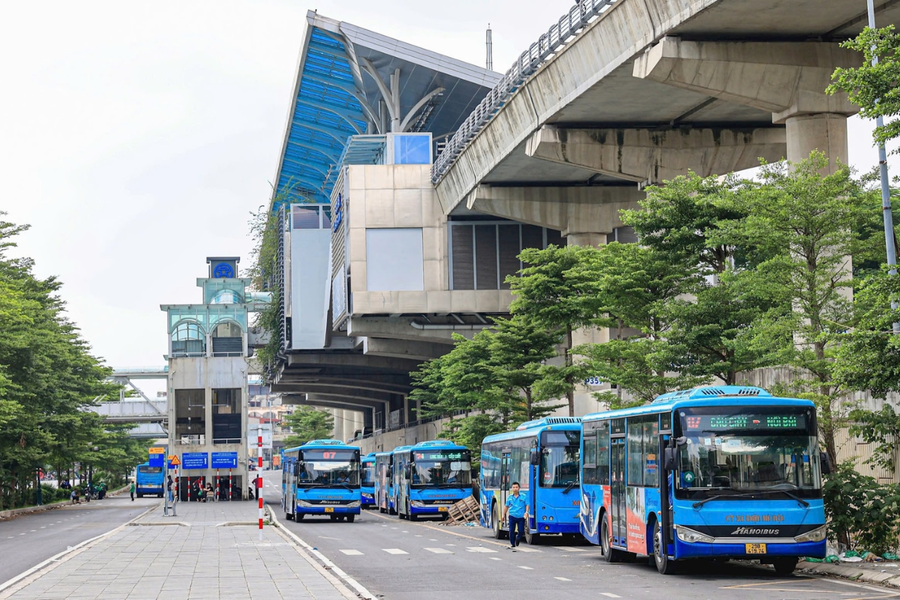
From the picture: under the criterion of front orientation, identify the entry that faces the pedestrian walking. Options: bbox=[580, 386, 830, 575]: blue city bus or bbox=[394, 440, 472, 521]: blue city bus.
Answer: bbox=[394, 440, 472, 521]: blue city bus

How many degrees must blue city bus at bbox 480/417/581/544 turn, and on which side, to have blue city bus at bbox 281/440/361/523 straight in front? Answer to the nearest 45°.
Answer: approximately 180°

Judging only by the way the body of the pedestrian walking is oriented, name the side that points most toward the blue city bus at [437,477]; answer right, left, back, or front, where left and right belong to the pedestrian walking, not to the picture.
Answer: back

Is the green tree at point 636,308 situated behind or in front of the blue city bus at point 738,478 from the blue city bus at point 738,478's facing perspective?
behind

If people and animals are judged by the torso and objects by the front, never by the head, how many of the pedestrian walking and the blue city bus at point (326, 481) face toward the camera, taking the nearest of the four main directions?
2

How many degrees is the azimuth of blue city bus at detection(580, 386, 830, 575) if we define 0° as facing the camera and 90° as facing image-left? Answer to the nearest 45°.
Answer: approximately 315°

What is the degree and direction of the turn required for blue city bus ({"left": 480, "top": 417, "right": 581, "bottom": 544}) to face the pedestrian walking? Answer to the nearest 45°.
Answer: approximately 90° to its right

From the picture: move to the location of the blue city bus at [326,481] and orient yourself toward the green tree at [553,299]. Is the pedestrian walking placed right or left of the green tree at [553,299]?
right
